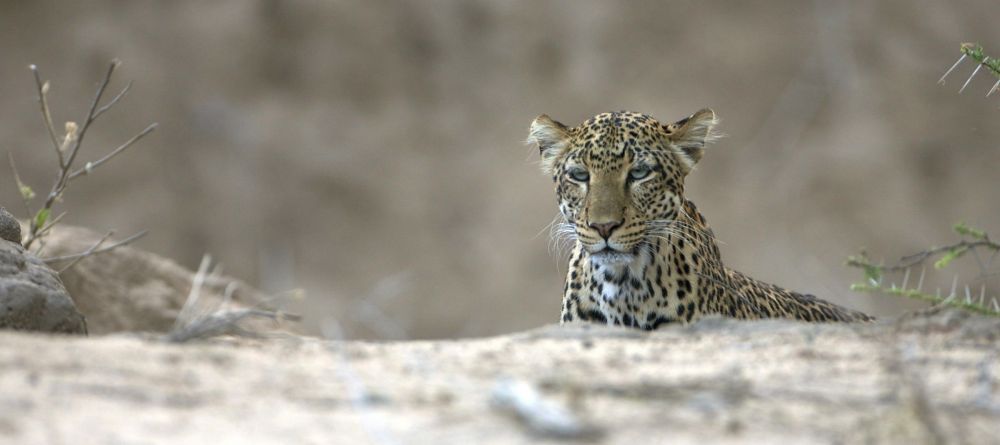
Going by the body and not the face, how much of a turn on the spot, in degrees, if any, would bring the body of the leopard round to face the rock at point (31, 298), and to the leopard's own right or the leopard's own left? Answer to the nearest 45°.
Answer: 0° — it already faces it

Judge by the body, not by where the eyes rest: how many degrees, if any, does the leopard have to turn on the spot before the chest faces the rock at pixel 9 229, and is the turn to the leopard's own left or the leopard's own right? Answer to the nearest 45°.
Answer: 0° — it already faces it

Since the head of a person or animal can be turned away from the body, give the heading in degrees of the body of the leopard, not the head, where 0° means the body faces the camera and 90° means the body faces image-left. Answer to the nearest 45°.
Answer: approximately 45°
